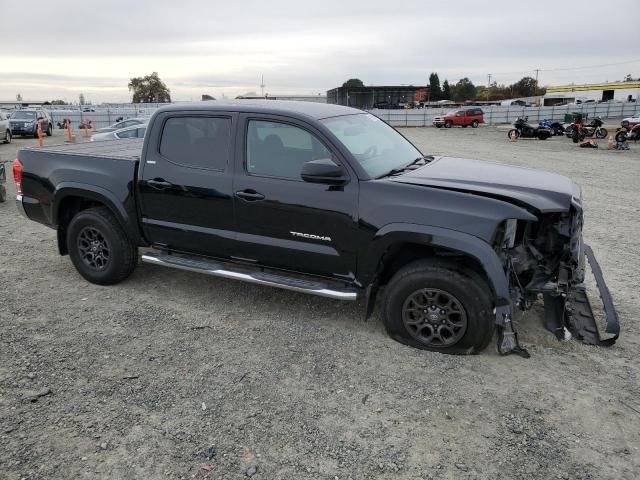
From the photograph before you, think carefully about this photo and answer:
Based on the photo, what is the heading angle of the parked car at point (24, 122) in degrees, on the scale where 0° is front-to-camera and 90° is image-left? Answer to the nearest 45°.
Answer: approximately 45°

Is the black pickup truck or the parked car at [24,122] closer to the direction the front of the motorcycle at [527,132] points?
the parked car

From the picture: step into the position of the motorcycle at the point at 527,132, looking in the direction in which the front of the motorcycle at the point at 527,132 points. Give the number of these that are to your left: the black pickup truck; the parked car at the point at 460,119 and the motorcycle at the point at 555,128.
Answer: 1

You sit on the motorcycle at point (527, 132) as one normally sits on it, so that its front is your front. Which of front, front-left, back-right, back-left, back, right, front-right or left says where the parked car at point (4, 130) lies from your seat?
front-left

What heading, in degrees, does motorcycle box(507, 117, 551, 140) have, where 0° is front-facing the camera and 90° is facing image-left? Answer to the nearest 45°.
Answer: approximately 90°

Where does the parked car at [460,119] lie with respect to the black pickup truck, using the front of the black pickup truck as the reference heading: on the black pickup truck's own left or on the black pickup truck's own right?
on the black pickup truck's own left

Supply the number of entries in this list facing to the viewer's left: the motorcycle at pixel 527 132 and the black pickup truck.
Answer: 1

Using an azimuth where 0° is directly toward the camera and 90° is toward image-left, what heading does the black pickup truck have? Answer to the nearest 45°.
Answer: approximately 315°

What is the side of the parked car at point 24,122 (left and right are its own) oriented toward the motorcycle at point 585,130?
left

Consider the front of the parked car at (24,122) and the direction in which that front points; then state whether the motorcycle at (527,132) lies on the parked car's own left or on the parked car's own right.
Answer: on the parked car's own left

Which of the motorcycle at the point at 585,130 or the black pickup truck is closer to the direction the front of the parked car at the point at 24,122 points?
the black pickup truck

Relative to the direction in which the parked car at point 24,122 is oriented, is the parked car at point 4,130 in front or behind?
in front
